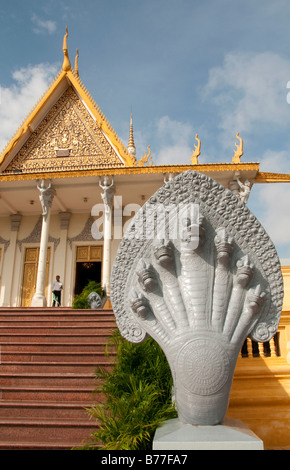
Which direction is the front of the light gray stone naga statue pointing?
toward the camera

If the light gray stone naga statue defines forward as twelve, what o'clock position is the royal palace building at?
The royal palace building is roughly at 5 o'clock from the light gray stone naga statue.

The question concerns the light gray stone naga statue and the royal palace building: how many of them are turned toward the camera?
2

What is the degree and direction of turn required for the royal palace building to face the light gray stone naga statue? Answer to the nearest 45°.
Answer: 0° — it already faces it

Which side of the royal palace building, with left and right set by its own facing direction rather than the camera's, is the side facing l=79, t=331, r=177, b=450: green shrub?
front

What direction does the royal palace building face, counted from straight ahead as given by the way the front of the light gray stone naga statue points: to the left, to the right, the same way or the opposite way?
the same way

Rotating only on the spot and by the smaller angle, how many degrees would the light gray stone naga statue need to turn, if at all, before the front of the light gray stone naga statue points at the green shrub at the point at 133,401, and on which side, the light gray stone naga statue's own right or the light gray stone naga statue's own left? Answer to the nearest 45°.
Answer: approximately 135° to the light gray stone naga statue's own right
